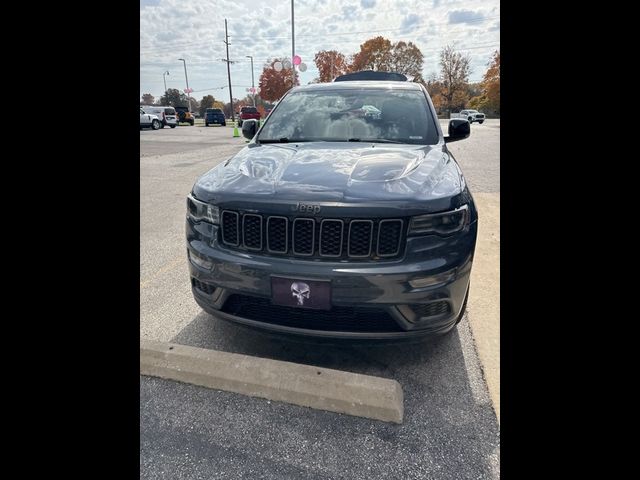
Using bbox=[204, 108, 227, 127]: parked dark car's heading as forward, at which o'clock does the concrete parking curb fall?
The concrete parking curb is roughly at 6 o'clock from the parked dark car.

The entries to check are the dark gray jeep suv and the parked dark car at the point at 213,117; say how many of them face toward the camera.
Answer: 1

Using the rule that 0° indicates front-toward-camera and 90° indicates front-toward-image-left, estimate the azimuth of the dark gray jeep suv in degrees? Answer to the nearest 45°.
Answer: approximately 0°

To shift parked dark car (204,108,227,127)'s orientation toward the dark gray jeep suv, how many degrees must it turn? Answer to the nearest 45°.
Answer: approximately 180°
